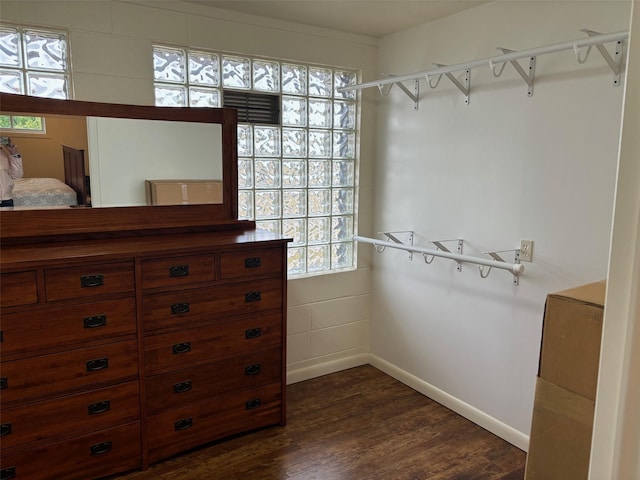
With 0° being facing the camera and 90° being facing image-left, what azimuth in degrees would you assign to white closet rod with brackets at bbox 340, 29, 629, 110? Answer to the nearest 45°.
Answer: approximately 45°

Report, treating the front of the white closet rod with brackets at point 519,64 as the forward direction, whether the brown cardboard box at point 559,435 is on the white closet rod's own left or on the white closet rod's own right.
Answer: on the white closet rod's own left

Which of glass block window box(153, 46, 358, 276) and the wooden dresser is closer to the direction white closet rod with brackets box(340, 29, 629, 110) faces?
the wooden dresser

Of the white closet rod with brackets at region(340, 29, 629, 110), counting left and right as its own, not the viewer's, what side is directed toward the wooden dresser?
front

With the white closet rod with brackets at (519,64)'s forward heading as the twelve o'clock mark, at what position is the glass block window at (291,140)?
The glass block window is roughly at 2 o'clock from the white closet rod with brackets.
